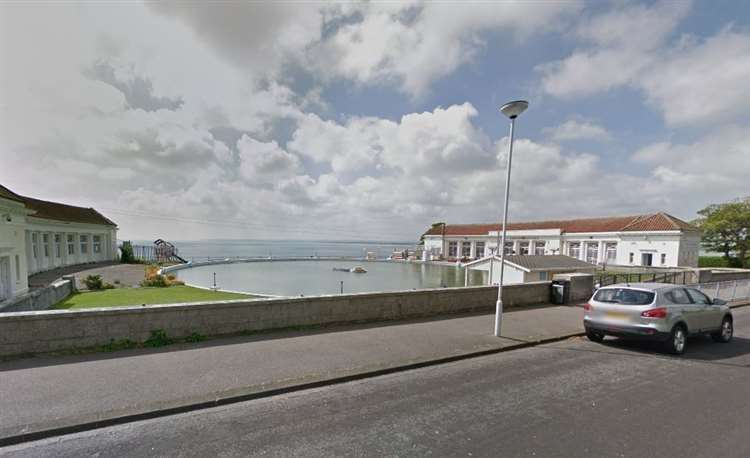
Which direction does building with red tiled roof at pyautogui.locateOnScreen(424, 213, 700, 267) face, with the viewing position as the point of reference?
facing the viewer and to the left of the viewer

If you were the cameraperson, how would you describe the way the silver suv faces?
facing away from the viewer and to the right of the viewer

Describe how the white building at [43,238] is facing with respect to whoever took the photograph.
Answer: facing the viewer and to the right of the viewer

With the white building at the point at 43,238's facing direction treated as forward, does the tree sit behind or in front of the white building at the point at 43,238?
in front

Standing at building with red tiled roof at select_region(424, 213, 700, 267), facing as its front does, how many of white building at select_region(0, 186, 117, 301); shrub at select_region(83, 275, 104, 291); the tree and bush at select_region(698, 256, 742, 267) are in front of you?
2

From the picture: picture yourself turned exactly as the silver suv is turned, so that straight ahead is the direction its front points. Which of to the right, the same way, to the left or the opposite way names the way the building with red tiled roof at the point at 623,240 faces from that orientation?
the opposite way

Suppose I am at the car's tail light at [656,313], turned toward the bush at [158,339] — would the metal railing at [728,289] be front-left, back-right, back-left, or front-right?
back-right

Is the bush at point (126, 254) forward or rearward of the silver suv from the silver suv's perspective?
rearward

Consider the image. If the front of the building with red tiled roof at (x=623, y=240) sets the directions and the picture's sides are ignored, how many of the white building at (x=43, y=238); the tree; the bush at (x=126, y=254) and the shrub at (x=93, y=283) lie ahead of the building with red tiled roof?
3

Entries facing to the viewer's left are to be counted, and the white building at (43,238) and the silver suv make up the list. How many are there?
0

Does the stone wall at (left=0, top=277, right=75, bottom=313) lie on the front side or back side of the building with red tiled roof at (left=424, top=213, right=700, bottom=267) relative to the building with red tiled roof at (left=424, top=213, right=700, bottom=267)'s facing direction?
on the front side

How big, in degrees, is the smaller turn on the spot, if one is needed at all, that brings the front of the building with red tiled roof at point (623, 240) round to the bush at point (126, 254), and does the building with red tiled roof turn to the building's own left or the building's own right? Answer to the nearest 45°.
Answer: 0° — it already faces it

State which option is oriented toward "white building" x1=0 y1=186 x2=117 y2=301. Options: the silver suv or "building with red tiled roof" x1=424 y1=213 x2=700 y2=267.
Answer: the building with red tiled roof

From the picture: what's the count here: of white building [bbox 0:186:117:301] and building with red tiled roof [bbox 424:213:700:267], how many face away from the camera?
0

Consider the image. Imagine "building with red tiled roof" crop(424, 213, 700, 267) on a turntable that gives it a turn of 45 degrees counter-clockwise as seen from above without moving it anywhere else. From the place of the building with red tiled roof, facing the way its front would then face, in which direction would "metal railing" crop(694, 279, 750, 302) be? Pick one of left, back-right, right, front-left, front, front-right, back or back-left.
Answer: front

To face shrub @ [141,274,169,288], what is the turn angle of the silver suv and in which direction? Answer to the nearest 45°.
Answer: approximately 135° to its left

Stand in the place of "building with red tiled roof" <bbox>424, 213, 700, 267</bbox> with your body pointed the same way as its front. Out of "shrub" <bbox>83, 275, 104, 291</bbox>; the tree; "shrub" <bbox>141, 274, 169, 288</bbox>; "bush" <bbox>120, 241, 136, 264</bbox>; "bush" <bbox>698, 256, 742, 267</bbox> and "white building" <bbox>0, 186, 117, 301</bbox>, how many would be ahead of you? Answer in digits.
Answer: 4

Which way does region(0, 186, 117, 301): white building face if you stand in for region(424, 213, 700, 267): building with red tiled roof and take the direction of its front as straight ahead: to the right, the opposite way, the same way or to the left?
the opposite way
